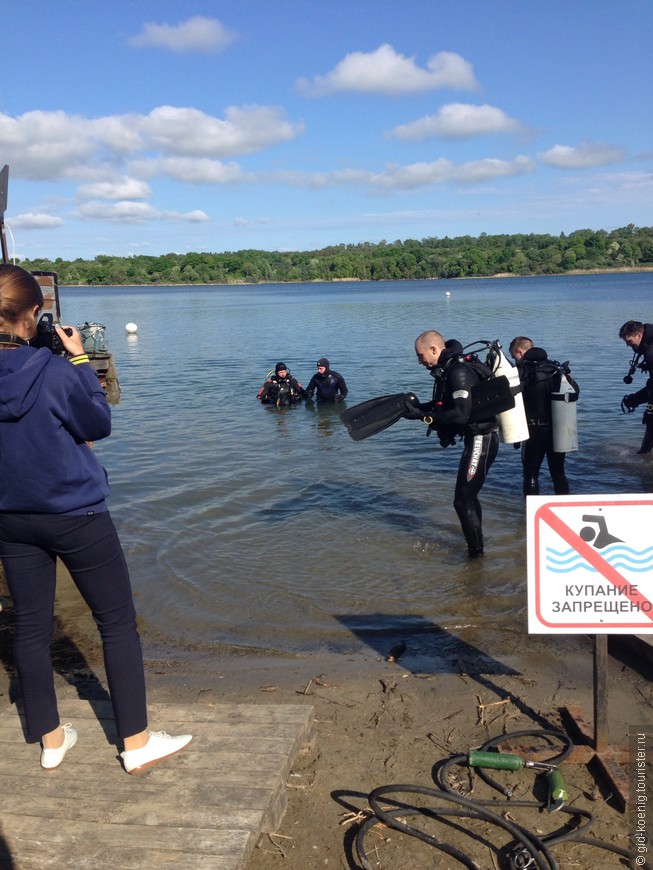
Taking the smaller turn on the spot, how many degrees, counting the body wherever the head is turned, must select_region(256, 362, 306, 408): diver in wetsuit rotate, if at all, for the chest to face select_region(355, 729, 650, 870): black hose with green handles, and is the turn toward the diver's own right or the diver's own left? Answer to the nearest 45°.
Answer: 0° — they already face it

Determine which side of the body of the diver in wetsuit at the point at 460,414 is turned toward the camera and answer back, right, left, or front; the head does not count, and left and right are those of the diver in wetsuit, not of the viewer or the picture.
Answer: left

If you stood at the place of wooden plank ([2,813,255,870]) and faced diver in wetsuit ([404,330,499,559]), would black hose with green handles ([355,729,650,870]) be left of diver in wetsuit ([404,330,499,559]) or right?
right

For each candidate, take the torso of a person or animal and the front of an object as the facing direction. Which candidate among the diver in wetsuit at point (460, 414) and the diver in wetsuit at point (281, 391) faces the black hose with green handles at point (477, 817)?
the diver in wetsuit at point (281, 391)

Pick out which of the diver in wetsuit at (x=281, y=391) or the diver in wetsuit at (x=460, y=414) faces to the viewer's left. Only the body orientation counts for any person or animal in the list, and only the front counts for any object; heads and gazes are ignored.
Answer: the diver in wetsuit at (x=460, y=414)

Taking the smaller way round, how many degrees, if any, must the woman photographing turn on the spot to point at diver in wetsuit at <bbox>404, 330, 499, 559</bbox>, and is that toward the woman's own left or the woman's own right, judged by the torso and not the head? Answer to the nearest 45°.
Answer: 0° — they already face them

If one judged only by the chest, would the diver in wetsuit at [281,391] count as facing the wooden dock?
yes

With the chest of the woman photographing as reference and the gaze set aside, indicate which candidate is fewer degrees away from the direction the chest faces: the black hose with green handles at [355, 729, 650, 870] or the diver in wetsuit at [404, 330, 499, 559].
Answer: the diver in wetsuit

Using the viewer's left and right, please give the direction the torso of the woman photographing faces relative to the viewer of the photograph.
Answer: facing away from the viewer and to the right of the viewer

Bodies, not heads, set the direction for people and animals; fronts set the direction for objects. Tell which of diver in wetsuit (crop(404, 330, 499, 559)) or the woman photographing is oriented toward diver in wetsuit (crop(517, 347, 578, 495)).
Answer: the woman photographing

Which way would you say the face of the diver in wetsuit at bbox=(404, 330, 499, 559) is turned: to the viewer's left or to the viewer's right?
to the viewer's left

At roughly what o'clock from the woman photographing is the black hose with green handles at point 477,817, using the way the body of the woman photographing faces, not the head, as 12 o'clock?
The black hose with green handles is roughly at 2 o'clock from the woman photographing.

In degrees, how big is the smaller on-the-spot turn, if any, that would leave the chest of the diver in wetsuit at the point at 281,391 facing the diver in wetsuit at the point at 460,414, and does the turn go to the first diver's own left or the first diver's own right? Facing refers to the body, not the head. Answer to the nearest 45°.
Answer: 0° — they already face them

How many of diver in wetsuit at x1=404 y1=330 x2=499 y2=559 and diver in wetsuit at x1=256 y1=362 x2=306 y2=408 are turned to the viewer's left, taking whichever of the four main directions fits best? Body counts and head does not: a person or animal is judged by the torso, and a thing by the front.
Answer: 1
